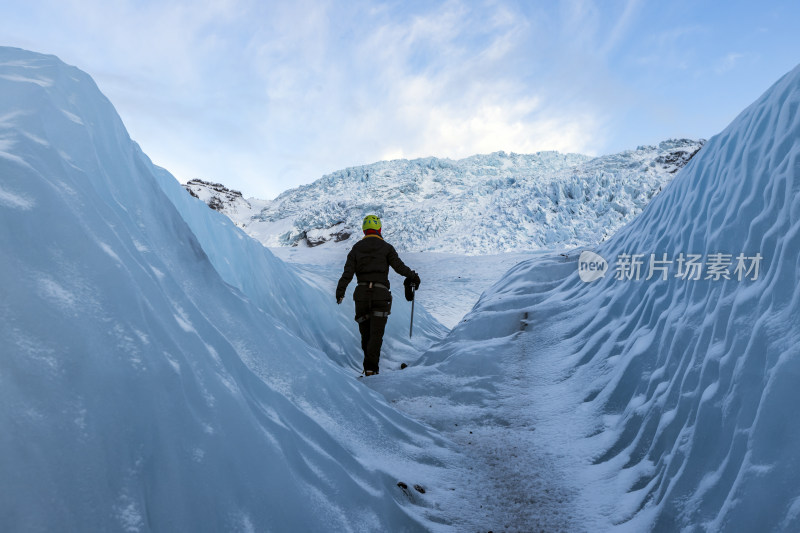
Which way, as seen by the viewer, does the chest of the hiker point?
away from the camera
